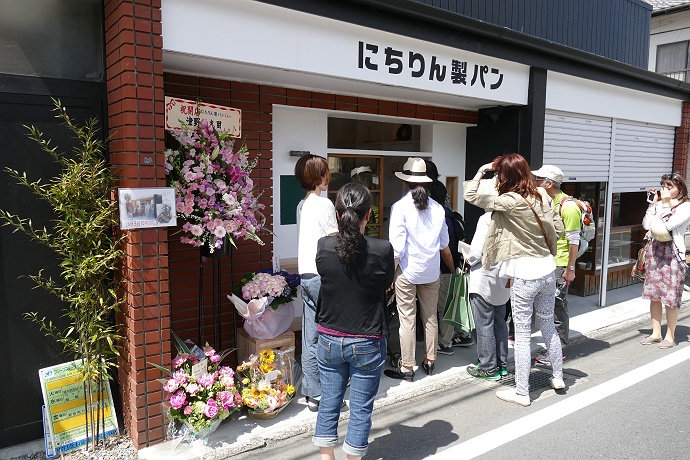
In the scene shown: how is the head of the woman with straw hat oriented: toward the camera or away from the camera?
away from the camera

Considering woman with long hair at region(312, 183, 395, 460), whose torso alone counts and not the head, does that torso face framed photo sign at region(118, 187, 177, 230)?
no

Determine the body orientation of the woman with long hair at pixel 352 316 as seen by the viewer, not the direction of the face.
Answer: away from the camera

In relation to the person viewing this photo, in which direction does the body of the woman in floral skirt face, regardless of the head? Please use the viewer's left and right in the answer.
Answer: facing the viewer and to the left of the viewer

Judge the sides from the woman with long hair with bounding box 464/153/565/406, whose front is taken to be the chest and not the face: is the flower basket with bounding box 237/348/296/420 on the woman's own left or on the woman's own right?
on the woman's own left

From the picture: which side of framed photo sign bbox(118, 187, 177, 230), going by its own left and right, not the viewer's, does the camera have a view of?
front

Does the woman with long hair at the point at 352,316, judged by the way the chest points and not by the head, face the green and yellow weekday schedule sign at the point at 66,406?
no

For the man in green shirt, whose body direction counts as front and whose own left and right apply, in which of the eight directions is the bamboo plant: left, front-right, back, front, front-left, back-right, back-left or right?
front-left

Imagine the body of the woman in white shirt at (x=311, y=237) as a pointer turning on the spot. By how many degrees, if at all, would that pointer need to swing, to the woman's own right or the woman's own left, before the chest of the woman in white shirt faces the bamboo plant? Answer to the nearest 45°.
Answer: approximately 135° to the woman's own left

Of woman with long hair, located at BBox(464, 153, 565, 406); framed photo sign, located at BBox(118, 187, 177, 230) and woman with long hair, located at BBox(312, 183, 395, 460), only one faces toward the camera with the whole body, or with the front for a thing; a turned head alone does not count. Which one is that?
the framed photo sign

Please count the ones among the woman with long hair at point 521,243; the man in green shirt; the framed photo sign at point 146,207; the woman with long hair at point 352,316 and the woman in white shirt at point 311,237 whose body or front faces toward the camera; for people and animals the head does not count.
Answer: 1

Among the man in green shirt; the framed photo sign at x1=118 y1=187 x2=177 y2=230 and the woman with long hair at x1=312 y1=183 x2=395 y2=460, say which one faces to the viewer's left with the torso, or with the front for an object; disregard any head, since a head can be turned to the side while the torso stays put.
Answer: the man in green shirt

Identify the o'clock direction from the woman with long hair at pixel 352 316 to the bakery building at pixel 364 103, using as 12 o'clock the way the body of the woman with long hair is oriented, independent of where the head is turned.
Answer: The bakery building is roughly at 12 o'clock from the woman with long hair.

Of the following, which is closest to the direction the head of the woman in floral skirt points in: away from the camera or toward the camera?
toward the camera

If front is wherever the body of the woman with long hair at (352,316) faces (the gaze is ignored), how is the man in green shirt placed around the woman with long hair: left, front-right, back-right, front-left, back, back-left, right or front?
front-right

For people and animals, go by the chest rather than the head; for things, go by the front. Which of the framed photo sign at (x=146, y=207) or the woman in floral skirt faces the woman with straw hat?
the woman in floral skirt
